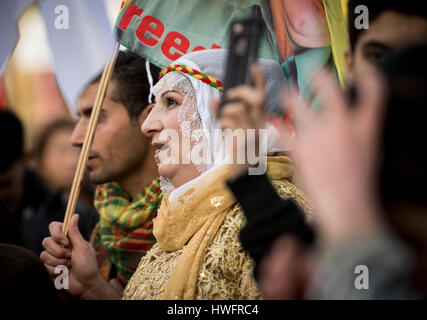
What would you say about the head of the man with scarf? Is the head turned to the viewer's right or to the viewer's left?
to the viewer's left

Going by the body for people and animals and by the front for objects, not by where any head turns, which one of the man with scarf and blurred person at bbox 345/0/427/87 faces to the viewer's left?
the man with scarf

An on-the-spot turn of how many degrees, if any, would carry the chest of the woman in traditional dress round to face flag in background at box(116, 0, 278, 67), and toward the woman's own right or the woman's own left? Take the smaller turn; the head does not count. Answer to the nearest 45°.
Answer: approximately 135° to the woman's own right

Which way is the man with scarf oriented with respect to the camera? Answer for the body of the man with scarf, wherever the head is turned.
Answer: to the viewer's left

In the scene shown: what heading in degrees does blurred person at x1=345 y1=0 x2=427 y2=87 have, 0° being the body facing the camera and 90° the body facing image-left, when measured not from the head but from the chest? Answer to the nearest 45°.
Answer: approximately 0°

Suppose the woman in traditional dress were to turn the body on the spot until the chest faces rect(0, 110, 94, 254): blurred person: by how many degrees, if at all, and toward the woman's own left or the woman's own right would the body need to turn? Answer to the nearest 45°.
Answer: approximately 90° to the woman's own right
